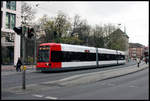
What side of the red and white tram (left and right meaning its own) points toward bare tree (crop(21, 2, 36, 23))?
right

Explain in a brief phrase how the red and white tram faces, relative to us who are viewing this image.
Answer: facing the viewer and to the left of the viewer
